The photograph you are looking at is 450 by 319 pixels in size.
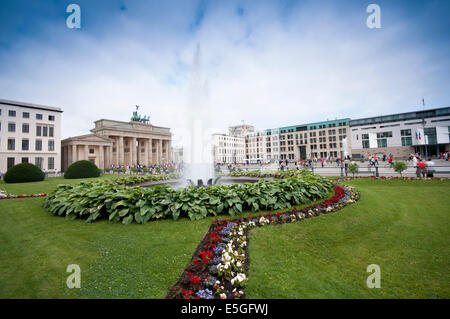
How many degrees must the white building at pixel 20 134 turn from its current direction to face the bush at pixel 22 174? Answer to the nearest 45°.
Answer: approximately 45° to its right

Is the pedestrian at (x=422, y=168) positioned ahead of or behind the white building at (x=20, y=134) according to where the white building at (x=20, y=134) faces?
ahead

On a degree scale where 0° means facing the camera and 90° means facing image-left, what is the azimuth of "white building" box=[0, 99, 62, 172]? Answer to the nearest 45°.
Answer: approximately 315°

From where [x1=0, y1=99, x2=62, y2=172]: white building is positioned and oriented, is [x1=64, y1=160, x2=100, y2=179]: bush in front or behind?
in front

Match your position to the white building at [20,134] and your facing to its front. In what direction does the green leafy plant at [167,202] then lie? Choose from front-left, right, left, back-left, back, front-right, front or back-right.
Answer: front-right

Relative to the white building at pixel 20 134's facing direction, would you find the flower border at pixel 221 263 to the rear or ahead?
ahead
